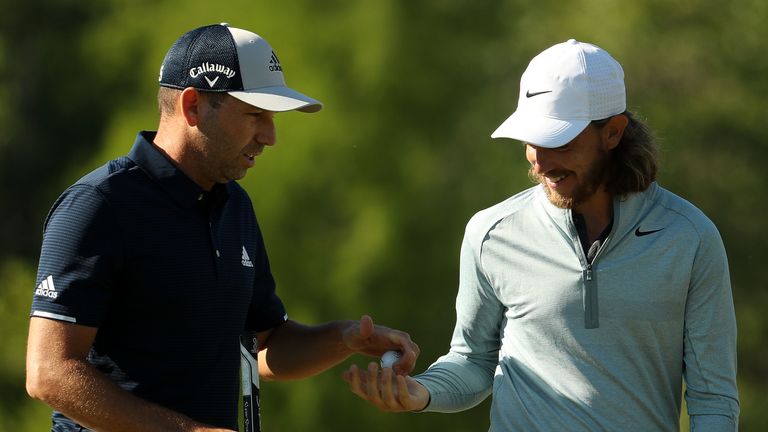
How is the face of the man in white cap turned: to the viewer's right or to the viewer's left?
to the viewer's left

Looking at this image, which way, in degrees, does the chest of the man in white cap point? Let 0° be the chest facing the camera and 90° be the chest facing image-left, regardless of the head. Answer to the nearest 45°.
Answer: approximately 0°

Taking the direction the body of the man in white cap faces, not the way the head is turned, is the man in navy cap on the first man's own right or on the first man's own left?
on the first man's own right

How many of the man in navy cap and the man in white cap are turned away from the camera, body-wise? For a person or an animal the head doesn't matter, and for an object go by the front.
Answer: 0

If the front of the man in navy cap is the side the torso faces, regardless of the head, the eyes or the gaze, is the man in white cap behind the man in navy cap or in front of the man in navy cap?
in front

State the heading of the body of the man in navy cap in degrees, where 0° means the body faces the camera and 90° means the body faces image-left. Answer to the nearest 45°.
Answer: approximately 315°
